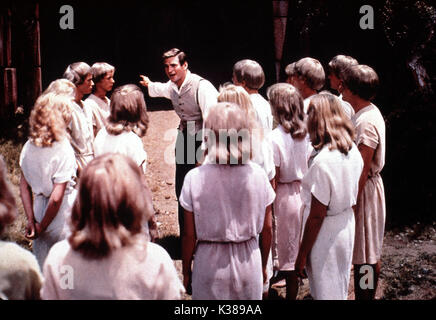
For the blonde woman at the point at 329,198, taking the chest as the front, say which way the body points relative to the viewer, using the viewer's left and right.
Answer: facing away from the viewer and to the left of the viewer

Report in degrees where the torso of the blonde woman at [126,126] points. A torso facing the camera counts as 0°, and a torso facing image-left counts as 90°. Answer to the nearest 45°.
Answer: approximately 180°

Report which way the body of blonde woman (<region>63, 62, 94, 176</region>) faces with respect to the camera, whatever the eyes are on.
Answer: to the viewer's right

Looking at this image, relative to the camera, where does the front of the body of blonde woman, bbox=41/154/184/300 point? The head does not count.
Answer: away from the camera

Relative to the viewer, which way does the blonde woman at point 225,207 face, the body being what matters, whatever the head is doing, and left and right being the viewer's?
facing away from the viewer

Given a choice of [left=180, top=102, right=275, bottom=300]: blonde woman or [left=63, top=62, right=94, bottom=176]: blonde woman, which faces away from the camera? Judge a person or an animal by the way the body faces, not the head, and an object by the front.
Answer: [left=180, top=102, right=275, bottom=300]: blonde woman

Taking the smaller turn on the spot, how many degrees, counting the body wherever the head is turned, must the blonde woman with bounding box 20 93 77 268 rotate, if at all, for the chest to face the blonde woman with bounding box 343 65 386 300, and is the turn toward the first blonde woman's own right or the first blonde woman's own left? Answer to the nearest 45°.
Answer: approximately 45° to the first blonde woman's own right

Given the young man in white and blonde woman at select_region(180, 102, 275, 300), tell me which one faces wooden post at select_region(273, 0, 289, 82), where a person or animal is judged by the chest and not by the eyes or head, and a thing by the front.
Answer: the blonde woman

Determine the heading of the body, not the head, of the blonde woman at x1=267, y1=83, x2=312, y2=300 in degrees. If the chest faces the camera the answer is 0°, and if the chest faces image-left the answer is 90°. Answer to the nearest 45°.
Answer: approximately 135°

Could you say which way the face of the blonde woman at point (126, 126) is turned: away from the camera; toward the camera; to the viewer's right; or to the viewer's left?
away from the camera
